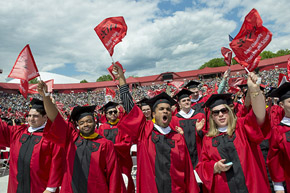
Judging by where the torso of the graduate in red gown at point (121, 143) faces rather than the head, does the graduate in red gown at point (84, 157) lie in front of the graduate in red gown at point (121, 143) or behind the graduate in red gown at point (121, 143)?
in front

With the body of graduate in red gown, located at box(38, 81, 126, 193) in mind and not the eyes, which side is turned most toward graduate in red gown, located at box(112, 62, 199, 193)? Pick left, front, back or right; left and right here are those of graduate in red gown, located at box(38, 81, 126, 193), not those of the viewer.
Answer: left

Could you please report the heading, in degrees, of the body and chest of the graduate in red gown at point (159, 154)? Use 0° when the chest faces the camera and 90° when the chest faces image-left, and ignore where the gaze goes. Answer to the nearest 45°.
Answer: approximately 0°

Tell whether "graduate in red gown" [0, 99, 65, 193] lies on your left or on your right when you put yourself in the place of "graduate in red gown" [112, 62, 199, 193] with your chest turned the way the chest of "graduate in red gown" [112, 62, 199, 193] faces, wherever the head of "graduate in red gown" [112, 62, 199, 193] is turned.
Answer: on your right

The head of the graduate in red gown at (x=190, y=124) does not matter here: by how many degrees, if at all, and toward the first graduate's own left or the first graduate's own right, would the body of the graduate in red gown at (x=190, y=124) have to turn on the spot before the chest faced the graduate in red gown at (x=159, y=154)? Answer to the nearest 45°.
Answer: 0° — they already face them

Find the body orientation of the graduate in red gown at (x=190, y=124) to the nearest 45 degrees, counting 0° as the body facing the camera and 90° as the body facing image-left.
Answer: approximately 0°
